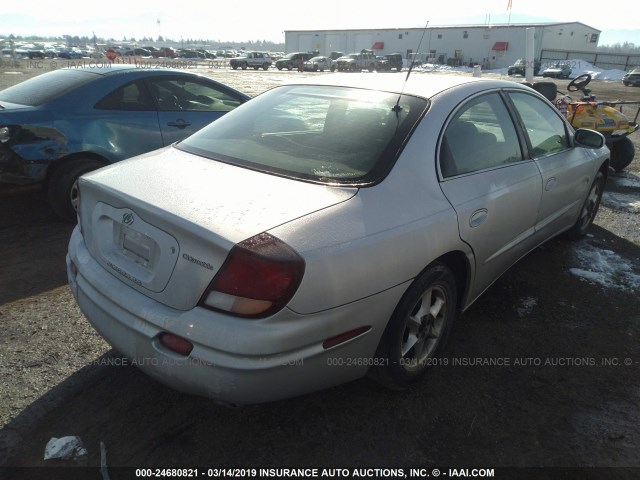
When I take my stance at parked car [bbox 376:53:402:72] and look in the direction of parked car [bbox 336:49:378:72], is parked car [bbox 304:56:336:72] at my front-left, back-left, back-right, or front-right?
front-right

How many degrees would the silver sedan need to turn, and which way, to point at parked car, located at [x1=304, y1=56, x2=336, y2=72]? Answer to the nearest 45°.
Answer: approximately 45° to its left

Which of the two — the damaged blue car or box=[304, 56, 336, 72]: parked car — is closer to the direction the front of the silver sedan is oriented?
the parked car

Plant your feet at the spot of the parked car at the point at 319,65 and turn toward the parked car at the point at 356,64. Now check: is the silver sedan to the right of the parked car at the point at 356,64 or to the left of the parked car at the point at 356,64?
right

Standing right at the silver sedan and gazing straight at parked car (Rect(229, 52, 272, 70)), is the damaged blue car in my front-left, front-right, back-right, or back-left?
front-left

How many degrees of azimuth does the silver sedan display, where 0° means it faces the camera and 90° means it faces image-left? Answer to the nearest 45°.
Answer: approximately 225°

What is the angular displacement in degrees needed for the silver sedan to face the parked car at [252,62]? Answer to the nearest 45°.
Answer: approximately 45° to its left

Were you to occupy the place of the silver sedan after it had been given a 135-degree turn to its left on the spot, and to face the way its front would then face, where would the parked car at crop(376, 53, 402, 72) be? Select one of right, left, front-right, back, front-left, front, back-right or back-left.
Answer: right

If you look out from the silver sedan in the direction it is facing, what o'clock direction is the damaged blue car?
The damaged blue car is roughly at 9 o'clock from the silver sedan.

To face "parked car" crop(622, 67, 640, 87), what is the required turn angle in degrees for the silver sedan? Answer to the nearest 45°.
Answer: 0° — it already faces it
